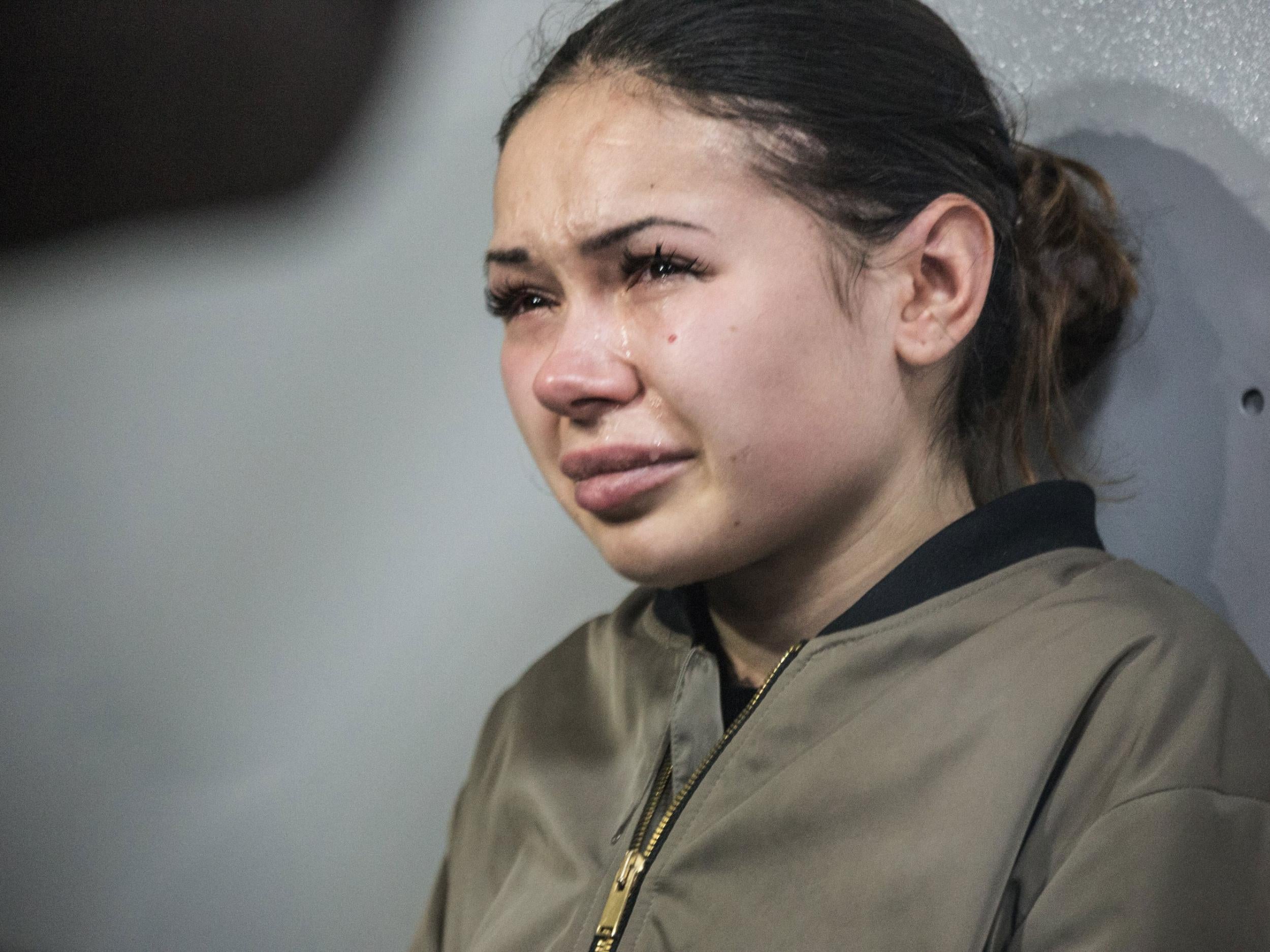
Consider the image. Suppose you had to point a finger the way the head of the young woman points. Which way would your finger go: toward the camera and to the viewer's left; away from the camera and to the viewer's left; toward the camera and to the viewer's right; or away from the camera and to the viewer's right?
toward the camera and to the viewer's left

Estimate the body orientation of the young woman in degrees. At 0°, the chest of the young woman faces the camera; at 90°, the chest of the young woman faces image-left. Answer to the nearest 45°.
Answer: approximately 45°
